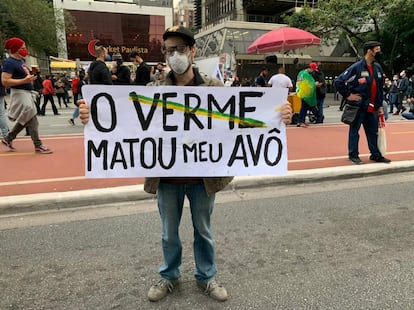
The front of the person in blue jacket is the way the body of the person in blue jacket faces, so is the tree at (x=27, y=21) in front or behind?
behind

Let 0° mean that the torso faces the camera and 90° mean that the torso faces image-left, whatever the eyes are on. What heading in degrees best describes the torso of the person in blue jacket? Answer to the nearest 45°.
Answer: approximately 315°

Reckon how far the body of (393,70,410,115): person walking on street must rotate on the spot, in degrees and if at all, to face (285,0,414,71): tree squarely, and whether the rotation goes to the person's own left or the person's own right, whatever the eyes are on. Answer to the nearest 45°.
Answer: approximately 135° to the person's own right
